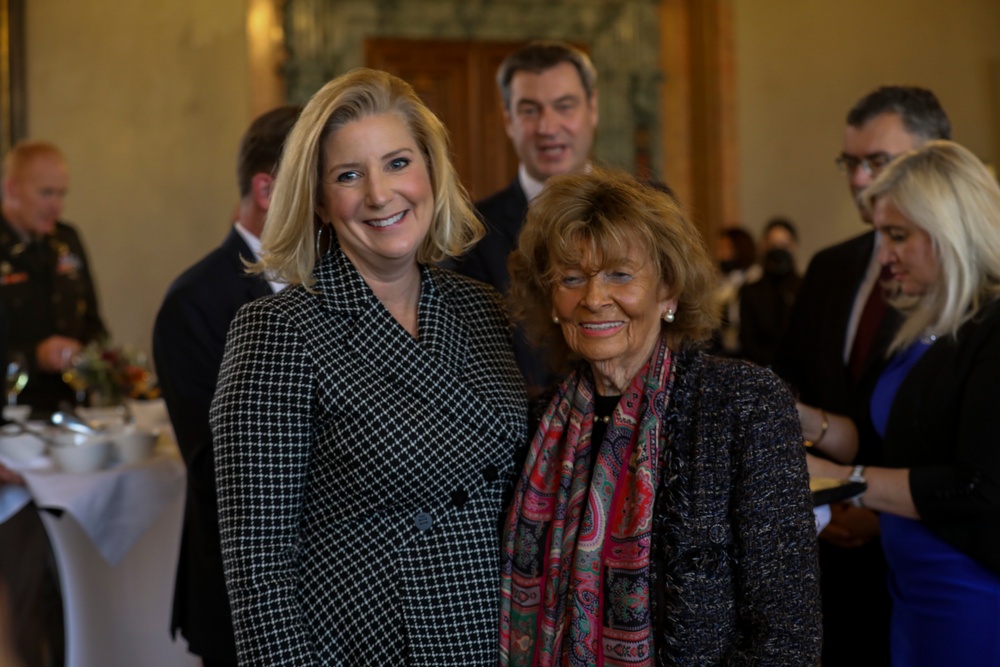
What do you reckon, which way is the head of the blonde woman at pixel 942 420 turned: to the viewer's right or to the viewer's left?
to the viewer's left

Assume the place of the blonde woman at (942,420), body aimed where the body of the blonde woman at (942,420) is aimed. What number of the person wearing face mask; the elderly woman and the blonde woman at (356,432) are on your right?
1

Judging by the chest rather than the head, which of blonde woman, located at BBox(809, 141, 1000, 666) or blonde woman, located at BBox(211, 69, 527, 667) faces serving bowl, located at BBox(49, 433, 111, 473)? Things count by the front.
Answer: blonde woman, located at BBox(809, 141, 1000, 666)

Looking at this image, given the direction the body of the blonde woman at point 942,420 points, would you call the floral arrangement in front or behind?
in front

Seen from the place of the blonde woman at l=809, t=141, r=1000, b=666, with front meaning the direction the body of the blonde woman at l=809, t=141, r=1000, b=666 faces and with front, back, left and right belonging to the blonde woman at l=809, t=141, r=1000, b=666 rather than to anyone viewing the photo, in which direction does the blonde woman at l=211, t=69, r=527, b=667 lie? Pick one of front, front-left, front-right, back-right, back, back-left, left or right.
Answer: front-left

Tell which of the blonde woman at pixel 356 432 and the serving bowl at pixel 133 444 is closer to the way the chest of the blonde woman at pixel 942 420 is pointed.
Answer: the serving bowl

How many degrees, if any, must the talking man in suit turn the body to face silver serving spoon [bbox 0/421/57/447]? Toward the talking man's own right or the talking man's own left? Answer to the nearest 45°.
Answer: approximately 90° to the talking man's own right

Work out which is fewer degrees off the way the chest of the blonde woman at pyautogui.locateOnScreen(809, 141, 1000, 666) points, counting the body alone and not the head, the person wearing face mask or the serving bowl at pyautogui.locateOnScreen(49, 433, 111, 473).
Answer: the serving bowl

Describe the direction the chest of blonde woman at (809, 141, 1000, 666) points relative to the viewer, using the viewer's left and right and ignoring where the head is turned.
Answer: facing to the left of the viewer

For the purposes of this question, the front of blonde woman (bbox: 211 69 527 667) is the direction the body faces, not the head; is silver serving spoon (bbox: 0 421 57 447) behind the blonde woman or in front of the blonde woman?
behind

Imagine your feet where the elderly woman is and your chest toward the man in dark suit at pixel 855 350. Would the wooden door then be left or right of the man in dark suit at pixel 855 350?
left

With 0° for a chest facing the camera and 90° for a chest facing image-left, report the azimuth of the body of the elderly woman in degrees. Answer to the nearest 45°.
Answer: approximately 45°

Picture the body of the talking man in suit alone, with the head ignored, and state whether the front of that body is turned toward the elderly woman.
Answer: yes
